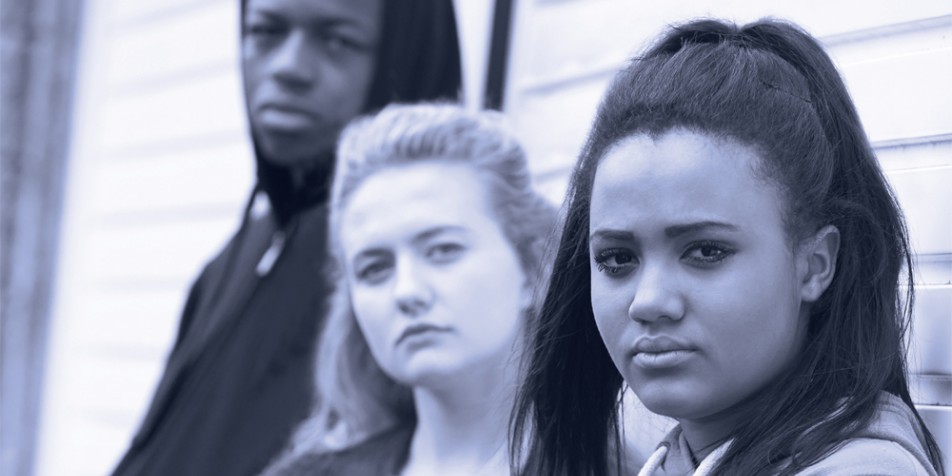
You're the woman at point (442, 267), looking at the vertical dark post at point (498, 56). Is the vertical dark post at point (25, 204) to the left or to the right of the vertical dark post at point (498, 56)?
left

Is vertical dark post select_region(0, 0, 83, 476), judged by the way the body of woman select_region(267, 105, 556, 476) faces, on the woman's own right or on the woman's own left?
on the woman's own right

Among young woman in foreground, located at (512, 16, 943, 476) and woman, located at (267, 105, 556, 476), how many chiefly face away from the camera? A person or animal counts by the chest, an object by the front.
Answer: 0

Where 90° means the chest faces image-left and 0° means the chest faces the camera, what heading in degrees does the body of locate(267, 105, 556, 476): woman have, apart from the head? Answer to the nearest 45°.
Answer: approximately 45°

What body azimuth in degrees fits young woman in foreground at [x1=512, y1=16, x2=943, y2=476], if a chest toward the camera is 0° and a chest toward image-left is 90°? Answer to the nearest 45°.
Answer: approximately 45°

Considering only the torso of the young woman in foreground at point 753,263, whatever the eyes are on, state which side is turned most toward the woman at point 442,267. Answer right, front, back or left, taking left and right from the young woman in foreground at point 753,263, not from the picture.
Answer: right

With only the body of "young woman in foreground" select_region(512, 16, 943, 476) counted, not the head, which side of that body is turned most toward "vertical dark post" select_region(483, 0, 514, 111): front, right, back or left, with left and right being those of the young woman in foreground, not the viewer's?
right

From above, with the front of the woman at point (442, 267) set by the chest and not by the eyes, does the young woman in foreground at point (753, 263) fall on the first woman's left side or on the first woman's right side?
on the first woman's left side
